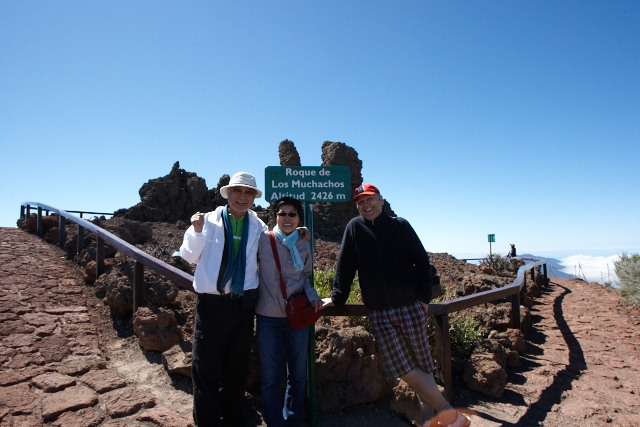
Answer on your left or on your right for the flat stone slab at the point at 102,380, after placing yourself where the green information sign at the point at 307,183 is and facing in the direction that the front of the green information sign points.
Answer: on your right

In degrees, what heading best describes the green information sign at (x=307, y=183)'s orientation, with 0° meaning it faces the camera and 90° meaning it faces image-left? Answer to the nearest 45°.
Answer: approximately 0°

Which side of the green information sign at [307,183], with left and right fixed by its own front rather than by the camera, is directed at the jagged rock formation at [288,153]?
back

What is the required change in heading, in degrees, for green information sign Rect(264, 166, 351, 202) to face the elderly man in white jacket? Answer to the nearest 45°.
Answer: approximately 45° to its right
